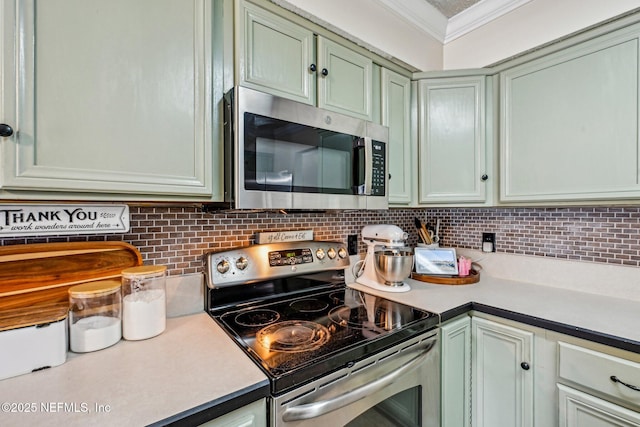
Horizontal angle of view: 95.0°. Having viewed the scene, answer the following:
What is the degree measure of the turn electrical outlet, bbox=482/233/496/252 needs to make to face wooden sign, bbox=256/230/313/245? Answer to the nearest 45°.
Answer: approximately 45° to its right

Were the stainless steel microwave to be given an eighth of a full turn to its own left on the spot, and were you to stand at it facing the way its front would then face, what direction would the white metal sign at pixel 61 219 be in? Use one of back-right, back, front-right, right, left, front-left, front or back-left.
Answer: back

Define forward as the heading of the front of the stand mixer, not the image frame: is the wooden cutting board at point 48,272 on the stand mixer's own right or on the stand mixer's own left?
on the stand mixer's own right

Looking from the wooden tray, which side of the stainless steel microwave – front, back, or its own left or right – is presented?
left

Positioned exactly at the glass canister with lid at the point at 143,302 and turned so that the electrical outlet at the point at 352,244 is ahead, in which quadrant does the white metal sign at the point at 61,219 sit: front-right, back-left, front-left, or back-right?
back-left

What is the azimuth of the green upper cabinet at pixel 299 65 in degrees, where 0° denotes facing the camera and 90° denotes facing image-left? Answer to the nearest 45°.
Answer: approximately 315°

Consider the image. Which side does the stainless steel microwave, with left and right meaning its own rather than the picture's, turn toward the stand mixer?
left

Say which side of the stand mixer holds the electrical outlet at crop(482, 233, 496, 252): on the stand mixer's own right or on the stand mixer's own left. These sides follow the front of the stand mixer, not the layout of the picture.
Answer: on the stand mixer's own left

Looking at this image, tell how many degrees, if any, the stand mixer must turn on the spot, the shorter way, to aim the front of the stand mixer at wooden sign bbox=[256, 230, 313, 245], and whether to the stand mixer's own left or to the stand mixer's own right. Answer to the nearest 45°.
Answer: approximately 90° to the stand mixer's own right

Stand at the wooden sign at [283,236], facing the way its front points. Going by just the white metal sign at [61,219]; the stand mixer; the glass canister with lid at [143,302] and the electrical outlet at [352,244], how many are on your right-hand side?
2

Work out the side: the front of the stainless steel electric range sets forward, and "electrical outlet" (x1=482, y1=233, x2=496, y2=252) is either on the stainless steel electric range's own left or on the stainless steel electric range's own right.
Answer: on the stainless steel electric range's own left

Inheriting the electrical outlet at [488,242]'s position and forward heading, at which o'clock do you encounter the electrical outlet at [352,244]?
the electrical outlet at [352,244] is roughly at 2 o'clock from the electrical outlet at [488,242].
